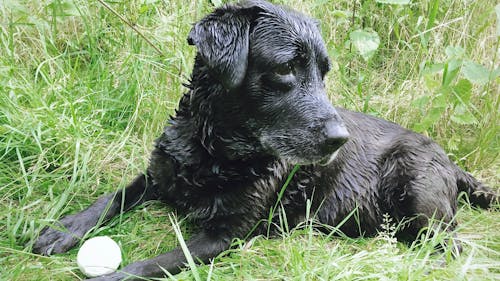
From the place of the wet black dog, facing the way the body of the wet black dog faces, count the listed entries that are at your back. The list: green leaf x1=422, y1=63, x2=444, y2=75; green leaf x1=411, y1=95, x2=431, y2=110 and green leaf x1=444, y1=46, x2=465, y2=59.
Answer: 3

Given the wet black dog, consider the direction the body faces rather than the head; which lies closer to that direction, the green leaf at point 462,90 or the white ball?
the white ball

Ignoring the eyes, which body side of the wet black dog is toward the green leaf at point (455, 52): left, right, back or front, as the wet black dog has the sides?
back

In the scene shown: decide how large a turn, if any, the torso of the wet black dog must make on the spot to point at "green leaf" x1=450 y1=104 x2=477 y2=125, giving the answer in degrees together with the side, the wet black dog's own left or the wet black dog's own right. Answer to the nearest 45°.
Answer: approximately 180°

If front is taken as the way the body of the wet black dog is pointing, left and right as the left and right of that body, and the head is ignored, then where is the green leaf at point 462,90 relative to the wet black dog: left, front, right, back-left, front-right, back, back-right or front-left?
back

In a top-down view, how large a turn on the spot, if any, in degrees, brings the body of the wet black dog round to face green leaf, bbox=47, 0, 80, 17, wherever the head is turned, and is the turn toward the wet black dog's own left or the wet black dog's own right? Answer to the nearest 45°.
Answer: approximately 90° to the wet black dog's own right

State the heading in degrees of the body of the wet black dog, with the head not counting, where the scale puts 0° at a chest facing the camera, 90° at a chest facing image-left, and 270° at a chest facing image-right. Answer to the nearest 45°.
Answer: approximately 45°

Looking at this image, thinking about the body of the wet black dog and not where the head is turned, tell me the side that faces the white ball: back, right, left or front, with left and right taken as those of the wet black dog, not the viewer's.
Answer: front

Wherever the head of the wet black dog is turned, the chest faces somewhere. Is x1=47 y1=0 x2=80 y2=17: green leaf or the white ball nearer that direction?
the white ball

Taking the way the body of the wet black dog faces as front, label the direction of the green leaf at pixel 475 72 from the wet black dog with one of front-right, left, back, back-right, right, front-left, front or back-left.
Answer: back

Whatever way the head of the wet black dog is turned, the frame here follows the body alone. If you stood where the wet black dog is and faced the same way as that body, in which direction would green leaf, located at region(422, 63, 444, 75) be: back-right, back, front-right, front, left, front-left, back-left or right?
back
